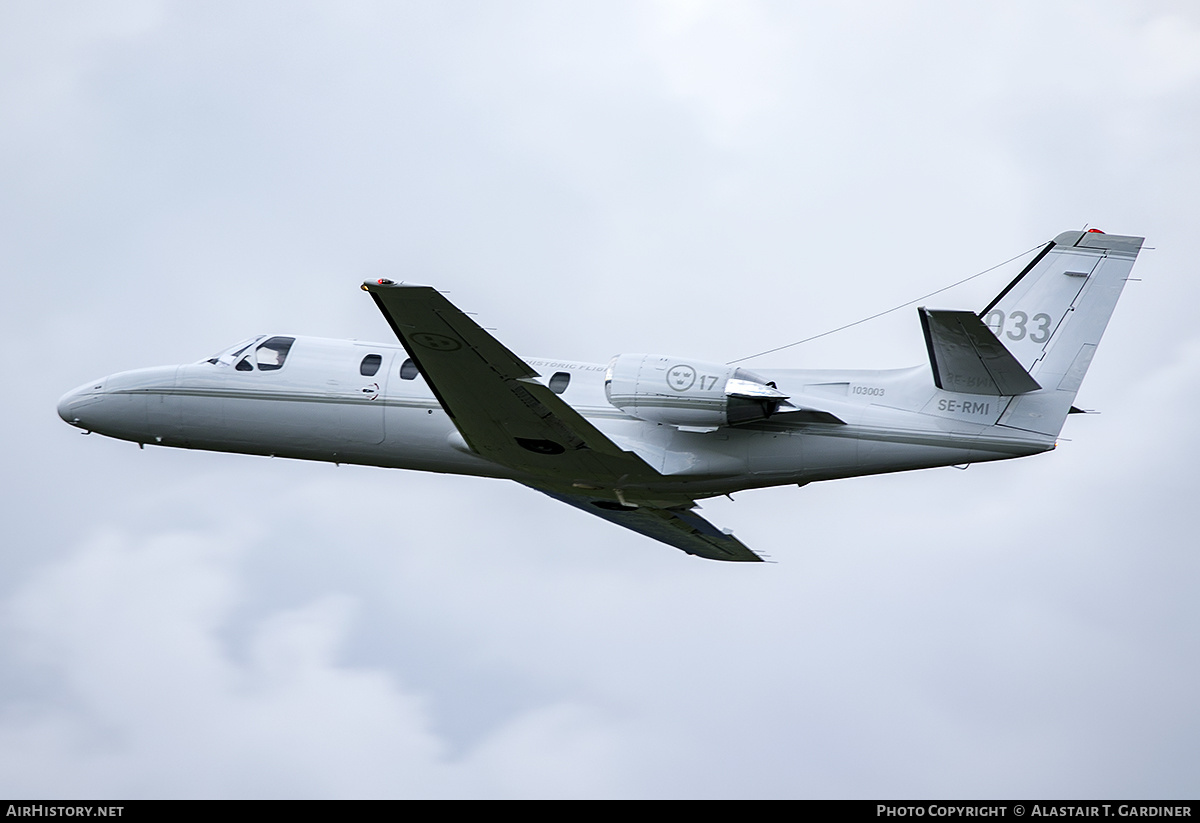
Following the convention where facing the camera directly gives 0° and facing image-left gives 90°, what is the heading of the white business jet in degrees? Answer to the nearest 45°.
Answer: approximately 90°
